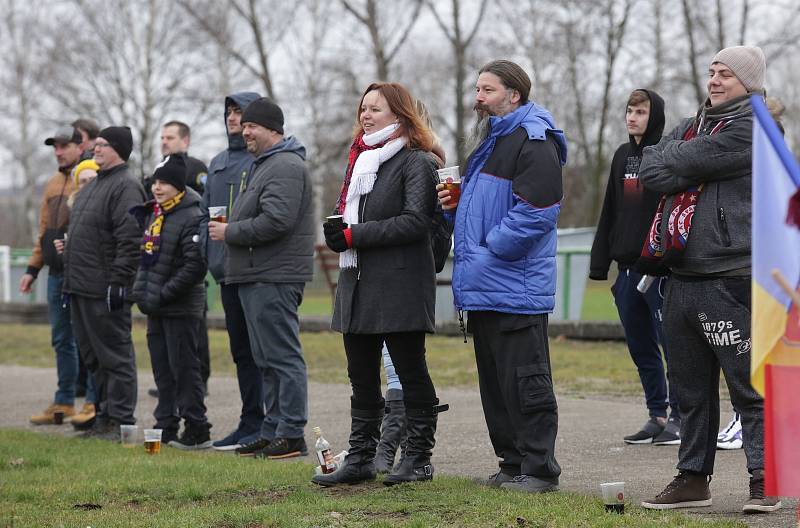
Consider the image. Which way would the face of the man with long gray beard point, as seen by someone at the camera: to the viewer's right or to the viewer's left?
to the viewer's left

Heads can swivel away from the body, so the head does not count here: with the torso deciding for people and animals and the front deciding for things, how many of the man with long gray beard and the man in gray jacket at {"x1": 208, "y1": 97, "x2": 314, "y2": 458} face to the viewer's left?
2

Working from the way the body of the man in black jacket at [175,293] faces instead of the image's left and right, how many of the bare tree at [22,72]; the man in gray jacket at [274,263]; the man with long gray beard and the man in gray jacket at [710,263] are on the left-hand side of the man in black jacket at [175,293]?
3

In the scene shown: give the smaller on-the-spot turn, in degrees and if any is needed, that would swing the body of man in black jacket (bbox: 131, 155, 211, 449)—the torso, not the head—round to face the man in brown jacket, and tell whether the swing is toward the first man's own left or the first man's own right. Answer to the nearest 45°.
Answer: approximately 90° to the first man's own right

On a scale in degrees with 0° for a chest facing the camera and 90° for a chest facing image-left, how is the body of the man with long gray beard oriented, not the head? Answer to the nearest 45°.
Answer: approximately 90°

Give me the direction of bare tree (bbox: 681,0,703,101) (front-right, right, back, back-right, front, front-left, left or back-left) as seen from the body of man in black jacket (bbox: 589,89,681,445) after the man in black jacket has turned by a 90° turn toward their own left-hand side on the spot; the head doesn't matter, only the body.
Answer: back-left

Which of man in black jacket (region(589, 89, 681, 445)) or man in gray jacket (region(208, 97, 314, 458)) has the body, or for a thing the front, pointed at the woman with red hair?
the man in black jacket

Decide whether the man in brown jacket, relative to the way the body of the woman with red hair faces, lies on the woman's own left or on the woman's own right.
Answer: on the woman's own right

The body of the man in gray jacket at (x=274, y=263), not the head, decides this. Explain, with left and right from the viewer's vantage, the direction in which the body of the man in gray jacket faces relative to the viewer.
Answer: facing to the left of the viewer
